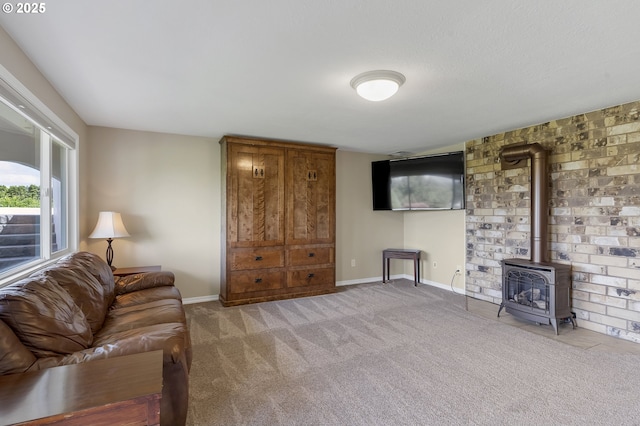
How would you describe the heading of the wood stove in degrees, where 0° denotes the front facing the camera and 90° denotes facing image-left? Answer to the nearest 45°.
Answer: approximately 45°

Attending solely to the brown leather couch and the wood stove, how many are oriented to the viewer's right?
1

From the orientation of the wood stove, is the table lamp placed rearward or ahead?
ahead

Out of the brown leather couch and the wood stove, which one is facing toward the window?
the wood stove

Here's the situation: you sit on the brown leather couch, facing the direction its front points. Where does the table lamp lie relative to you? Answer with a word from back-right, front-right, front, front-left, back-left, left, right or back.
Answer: left

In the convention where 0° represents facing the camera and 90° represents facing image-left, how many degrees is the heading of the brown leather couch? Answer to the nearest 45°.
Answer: approximately 270°

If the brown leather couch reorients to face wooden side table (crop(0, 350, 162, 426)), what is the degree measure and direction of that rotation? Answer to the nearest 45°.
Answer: approximately 90° to its right

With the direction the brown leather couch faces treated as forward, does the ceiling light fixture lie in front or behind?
in front

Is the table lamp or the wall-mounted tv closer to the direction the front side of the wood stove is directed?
the table lamp

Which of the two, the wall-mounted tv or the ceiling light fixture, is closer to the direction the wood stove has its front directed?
the ceiling light fixture
